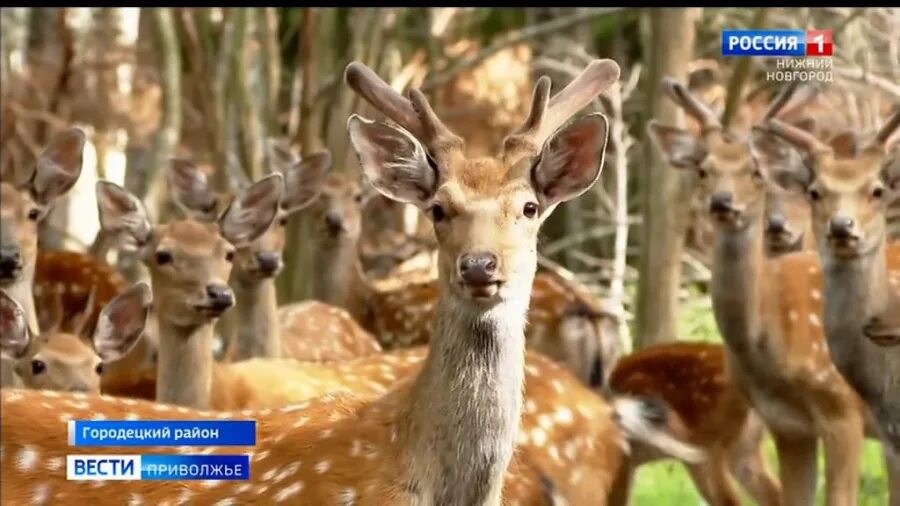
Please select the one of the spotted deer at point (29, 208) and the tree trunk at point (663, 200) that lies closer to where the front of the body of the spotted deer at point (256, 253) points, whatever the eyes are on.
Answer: the spotted deer

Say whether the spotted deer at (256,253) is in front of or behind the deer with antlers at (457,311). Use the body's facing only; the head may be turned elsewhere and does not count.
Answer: behind

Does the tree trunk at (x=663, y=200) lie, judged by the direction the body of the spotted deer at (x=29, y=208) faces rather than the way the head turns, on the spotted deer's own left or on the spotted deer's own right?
on the spotted deer's own left

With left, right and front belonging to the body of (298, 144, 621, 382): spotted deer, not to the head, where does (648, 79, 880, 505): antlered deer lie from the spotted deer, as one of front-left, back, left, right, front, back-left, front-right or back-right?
back-left

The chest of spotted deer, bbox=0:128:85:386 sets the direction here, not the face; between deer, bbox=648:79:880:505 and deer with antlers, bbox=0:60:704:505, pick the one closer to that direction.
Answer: the deer with antlers

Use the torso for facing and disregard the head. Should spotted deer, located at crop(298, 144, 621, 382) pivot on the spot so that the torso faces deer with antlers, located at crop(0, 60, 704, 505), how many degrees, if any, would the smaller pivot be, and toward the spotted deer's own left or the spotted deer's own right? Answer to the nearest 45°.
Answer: approximately 90° to the spotted deer's own left

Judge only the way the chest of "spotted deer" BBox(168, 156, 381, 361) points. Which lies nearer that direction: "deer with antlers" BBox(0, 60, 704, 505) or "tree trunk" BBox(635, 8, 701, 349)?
the deer with antlers

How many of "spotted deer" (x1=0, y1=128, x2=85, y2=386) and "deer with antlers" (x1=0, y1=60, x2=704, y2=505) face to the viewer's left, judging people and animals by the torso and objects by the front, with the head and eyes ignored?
0

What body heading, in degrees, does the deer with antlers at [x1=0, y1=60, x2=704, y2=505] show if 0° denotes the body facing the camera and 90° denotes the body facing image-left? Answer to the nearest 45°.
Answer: approximately 315°

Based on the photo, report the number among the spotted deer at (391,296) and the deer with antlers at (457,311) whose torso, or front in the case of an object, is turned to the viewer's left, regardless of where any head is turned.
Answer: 1

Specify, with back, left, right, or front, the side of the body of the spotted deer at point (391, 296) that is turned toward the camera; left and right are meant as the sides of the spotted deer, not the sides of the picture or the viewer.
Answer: left

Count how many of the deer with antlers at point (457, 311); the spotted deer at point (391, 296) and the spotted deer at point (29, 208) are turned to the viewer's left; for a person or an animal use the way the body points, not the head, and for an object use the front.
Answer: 1

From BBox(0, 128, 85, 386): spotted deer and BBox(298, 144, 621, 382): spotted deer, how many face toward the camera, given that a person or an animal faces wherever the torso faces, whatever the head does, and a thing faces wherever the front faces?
1
